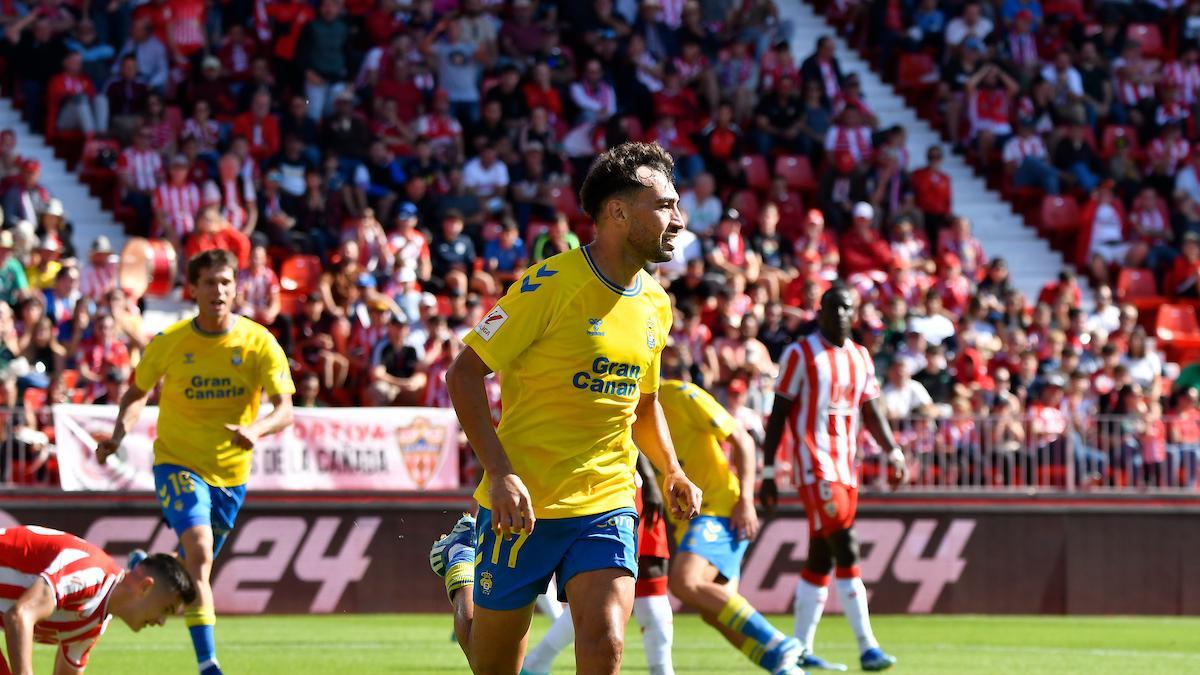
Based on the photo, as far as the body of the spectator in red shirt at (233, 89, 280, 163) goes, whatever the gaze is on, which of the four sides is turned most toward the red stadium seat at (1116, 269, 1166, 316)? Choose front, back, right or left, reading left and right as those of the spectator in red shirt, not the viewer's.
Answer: left

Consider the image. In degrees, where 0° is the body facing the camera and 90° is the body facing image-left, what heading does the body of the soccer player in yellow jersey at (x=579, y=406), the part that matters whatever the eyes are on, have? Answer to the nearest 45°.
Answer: approximately 315°

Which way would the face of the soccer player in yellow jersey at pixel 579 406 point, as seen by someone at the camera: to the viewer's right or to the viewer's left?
to the viewer's right

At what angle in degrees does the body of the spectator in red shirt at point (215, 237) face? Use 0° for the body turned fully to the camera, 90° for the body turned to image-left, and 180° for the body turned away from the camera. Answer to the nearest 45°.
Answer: approximately 0°

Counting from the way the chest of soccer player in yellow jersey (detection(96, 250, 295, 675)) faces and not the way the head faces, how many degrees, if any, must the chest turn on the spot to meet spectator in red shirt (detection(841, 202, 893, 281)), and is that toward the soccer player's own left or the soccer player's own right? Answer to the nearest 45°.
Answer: approximately 135° to the soccer player's own left

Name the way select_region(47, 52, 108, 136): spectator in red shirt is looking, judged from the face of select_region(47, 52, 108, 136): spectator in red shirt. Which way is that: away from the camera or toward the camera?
toward the camera

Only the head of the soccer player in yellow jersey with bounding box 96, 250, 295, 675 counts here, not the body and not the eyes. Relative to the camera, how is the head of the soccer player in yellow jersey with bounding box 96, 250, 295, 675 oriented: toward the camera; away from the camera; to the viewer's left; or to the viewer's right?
toward the camera

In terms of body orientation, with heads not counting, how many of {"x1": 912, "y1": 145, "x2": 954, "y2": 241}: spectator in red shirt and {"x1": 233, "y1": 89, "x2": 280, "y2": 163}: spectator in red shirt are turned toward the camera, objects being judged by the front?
2

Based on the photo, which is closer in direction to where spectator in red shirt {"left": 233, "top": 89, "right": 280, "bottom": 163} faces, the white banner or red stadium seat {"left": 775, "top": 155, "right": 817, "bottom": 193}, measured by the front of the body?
the white banner

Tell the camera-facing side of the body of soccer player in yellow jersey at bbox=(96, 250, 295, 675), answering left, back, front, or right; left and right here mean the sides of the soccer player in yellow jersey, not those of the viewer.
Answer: front

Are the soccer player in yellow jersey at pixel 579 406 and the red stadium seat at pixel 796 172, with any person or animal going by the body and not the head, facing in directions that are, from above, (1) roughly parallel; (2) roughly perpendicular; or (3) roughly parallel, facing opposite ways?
roughly parallel

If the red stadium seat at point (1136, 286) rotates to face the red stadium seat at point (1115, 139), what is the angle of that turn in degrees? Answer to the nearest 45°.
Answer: approximately 135° to its left

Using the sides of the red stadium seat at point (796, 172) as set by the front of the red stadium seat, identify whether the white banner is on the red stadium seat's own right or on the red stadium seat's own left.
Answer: on the red stadium seat's own right

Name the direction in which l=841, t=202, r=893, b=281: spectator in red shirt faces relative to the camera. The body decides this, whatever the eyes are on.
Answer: toward the camera

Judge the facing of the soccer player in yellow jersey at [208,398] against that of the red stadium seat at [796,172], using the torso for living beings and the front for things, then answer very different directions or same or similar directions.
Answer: same or similar directions

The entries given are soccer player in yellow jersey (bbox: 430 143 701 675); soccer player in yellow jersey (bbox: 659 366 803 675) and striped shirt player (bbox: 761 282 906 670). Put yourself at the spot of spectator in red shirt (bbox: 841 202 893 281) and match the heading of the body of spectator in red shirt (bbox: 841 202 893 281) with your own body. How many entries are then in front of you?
3

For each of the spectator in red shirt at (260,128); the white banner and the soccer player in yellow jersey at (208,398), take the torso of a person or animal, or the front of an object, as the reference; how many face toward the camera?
3
